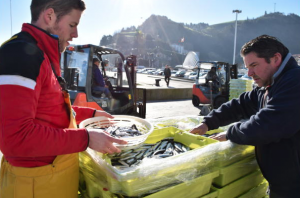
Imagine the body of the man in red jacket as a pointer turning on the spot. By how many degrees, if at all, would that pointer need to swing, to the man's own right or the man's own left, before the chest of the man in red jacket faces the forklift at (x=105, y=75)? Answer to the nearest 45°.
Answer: approximately 90° to the man's own left

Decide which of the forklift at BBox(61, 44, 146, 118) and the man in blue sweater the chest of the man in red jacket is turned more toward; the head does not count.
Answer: the man in blue sweater

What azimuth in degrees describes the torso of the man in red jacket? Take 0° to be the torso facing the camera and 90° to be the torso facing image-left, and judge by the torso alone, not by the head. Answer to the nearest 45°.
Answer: approximately 270°
